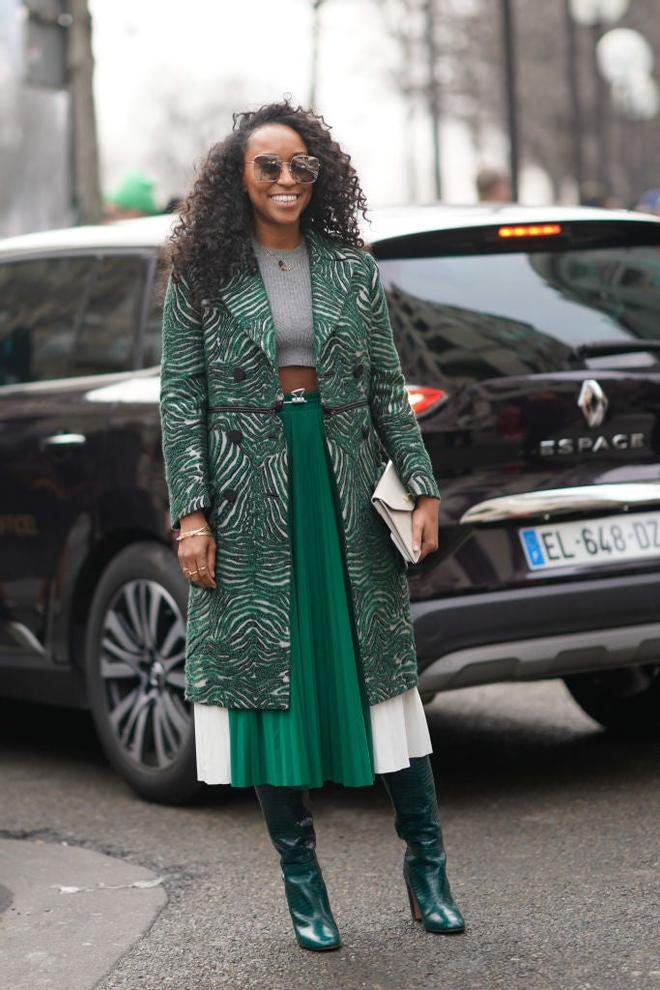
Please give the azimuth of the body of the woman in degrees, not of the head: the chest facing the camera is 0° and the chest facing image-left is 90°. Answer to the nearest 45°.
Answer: approximately 0°

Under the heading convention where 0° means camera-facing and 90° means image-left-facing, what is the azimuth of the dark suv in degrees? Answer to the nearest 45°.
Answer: approximately 135°

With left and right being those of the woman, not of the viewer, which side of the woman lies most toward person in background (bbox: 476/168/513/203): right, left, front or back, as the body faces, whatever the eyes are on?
back

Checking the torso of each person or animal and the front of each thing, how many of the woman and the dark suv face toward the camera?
1

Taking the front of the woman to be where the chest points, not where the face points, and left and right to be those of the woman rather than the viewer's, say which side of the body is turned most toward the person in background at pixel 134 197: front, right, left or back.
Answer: back
